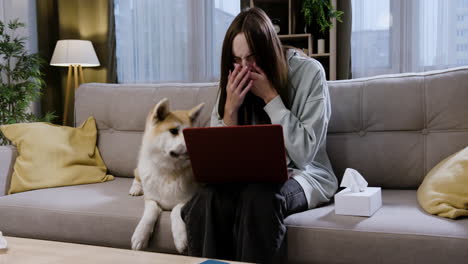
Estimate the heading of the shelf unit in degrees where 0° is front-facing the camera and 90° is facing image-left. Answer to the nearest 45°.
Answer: approximately 0°

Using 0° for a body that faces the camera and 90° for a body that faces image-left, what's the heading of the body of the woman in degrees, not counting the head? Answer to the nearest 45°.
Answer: approximately 45°

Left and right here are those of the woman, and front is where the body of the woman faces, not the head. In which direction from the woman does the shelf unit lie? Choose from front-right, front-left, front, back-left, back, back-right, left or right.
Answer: back-right

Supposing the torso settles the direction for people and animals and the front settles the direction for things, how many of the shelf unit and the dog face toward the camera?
2

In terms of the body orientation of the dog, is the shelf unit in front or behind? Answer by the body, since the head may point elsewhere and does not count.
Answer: behind

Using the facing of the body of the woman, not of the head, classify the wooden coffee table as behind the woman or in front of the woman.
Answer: in front

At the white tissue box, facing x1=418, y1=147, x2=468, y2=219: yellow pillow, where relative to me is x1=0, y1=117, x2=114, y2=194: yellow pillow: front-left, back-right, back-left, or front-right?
back-left

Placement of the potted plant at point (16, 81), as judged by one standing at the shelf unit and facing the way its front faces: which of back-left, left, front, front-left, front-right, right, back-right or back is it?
right
